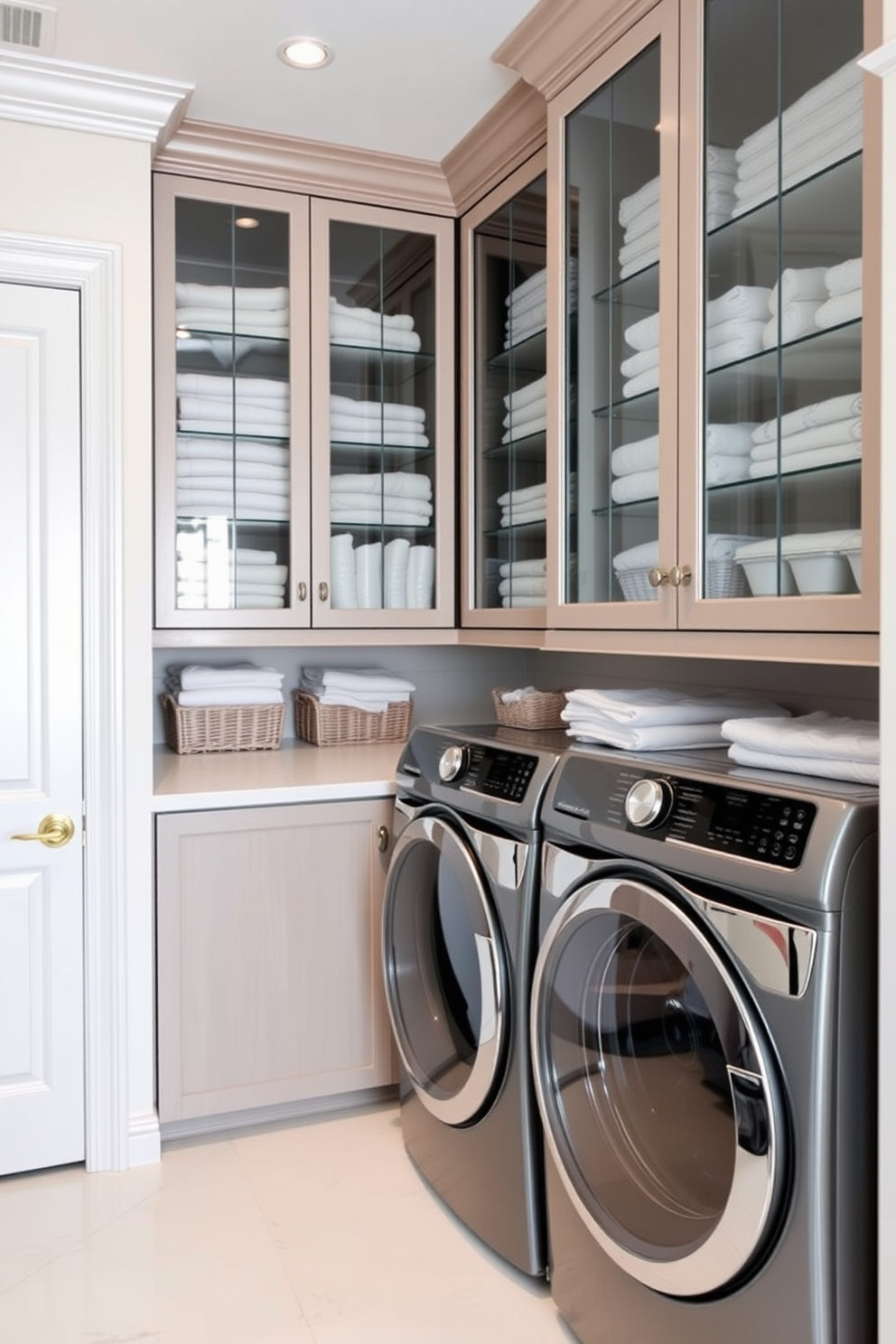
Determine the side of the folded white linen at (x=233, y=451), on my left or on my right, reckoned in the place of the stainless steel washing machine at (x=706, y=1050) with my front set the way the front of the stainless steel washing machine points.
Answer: on my right

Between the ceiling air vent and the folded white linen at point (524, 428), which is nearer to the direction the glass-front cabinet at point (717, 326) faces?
the ceiling air vent

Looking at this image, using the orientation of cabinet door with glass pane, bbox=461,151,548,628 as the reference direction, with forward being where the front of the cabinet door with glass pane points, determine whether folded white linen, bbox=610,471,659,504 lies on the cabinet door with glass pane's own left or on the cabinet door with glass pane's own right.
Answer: on the cabinet door with glass pane's own left

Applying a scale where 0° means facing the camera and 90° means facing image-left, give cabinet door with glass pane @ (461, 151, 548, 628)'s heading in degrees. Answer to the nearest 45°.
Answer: approximately 45°

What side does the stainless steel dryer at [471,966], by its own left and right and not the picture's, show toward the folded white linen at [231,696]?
right

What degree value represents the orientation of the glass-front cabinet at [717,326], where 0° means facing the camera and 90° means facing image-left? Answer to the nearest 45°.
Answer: approximately 45°
